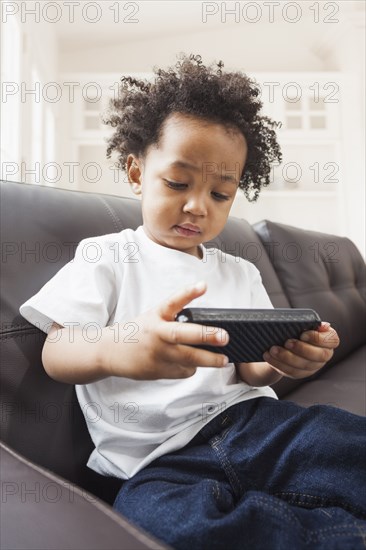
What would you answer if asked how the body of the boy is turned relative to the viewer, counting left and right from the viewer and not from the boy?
facing the viewer and to the right of the viewer

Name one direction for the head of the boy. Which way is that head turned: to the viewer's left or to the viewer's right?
to the viewer's right

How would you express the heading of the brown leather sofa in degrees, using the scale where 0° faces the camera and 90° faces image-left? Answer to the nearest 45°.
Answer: approximately 315°
